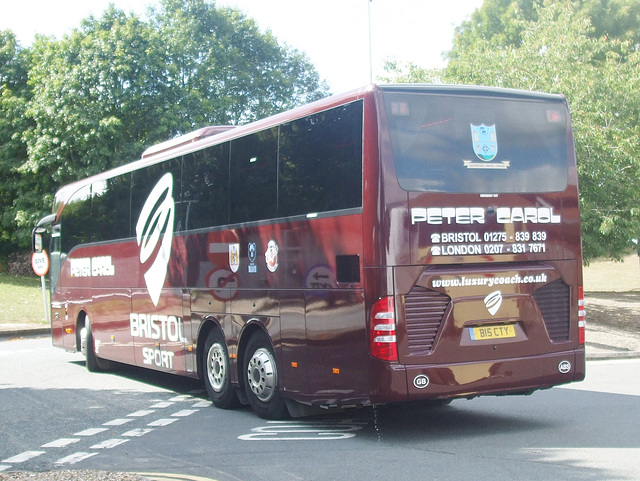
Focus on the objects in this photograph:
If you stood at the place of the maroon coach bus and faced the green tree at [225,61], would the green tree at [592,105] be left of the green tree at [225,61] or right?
right

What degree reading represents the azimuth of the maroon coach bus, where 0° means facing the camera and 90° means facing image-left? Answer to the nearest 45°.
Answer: approximately 135°

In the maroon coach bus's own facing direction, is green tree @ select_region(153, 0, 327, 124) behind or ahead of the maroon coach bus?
ahead

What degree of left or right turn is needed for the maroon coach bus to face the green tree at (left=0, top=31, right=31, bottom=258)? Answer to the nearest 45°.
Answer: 0° — it already faces it

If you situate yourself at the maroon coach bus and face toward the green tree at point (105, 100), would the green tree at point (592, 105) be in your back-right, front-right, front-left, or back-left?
front-right

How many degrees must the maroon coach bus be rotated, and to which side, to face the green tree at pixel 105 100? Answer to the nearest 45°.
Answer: approximately 45° to its right

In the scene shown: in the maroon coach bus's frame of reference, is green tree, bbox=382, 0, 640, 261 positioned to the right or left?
on its right

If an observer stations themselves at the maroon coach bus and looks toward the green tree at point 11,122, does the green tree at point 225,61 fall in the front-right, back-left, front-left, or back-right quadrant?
front-right
